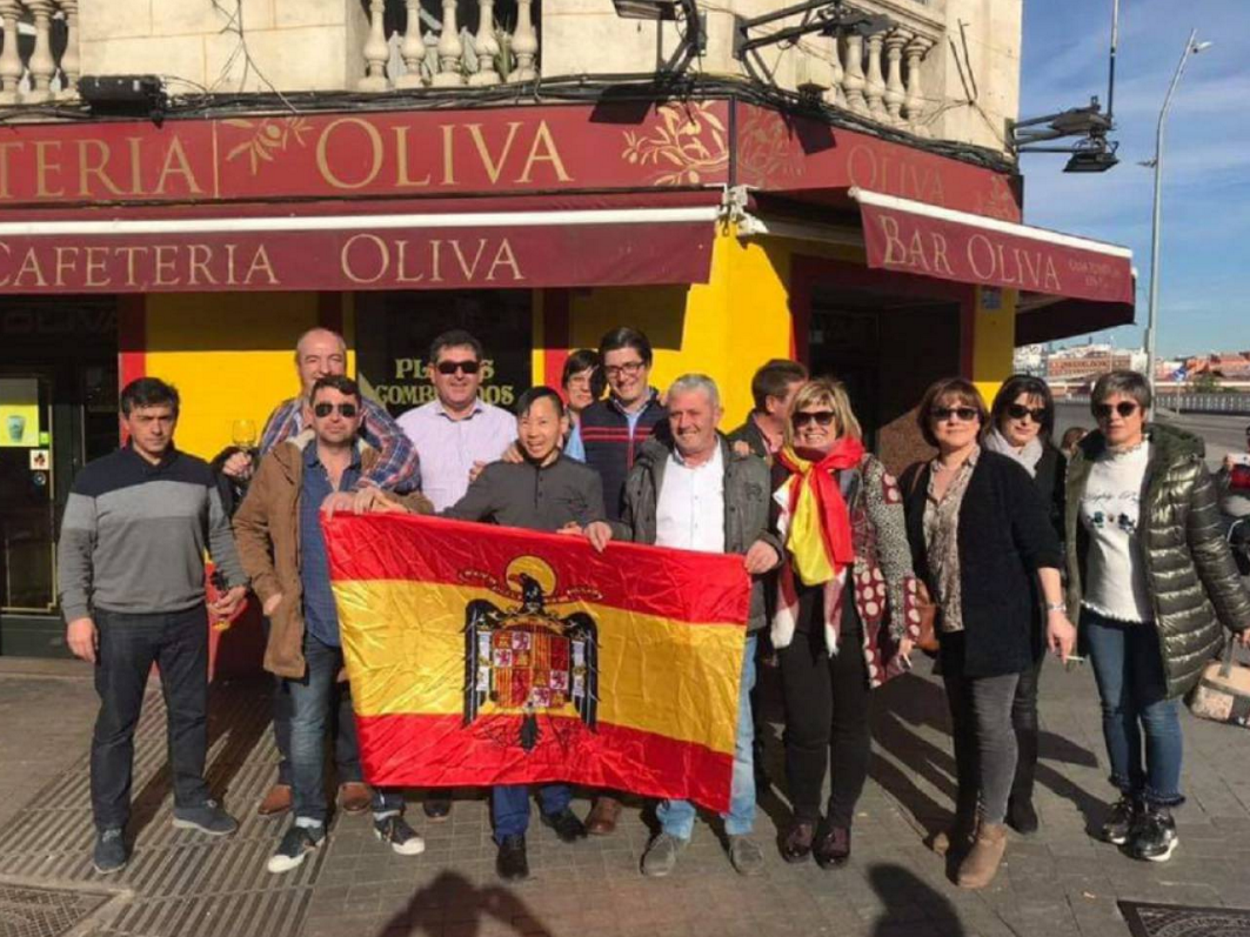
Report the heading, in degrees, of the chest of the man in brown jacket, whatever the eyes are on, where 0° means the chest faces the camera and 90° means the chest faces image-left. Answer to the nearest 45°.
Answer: approximately 0°

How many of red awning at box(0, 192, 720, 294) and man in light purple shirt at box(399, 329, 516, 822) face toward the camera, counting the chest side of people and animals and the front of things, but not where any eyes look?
2

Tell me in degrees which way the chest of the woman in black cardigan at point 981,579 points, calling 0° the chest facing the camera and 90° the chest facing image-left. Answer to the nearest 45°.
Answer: approximately 45°

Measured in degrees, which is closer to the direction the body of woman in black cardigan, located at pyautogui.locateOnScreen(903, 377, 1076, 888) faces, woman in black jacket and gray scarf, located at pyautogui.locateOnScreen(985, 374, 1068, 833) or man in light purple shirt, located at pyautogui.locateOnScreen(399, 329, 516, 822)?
the man in light purple shirt

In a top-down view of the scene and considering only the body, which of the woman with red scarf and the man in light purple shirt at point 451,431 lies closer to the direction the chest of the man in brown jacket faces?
the woman with red scarf

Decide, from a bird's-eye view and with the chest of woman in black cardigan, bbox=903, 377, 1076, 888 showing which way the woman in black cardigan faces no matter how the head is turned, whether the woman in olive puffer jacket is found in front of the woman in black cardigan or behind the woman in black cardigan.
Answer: behind

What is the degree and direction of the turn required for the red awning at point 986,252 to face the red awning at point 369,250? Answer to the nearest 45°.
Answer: approximately 90° to its right

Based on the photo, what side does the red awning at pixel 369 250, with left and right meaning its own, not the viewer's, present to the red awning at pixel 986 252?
left

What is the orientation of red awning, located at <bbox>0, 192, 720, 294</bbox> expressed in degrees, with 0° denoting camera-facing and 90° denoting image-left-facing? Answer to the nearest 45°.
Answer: approximately 0°

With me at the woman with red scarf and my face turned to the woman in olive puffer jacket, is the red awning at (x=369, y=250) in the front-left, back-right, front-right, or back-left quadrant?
back-left

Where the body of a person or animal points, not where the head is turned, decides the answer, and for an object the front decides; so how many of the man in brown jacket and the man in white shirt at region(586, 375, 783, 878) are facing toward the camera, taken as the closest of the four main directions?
2

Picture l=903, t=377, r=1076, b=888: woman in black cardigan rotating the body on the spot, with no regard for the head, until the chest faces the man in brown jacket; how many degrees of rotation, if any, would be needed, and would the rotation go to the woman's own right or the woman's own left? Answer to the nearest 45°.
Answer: approximately 45° to the woman's own right

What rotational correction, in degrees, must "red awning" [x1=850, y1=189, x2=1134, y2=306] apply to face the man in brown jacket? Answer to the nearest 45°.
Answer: approximately 90° to its right
